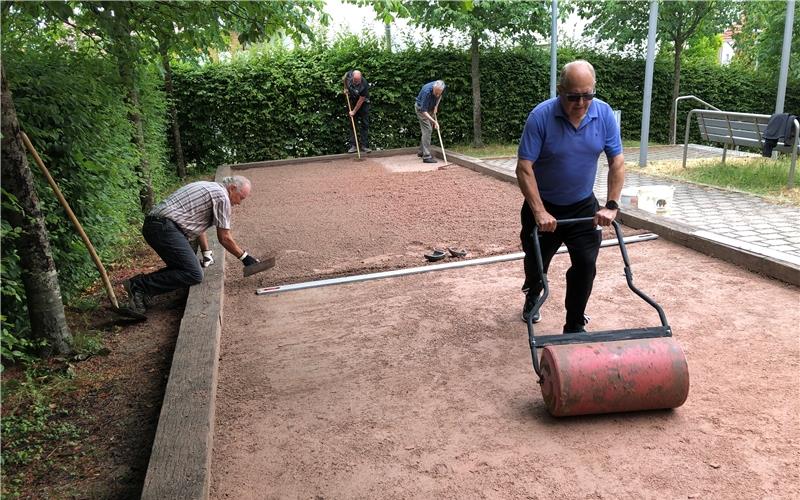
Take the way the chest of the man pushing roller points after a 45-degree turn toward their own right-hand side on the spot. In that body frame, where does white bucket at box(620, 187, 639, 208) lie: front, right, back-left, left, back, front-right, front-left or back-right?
back-right

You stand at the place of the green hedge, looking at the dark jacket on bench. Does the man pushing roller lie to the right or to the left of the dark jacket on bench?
right

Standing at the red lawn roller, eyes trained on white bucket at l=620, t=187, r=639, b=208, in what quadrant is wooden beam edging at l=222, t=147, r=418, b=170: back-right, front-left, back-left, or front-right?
front-left

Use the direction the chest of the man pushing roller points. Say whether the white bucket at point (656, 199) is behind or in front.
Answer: behind

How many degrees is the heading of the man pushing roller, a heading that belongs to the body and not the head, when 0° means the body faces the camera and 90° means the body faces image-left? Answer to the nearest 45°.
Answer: approximately 0°

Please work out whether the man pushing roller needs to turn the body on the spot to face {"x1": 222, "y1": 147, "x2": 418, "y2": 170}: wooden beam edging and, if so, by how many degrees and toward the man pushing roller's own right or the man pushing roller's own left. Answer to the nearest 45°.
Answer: approximately 135° to the man pushing roller's own right
